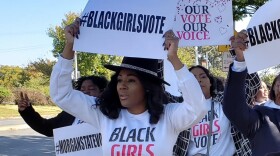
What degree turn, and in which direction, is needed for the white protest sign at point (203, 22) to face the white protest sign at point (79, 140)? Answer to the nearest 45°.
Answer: approximately 90° to its right

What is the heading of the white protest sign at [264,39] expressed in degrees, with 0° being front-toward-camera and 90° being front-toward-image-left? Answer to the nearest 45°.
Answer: approximately 0°

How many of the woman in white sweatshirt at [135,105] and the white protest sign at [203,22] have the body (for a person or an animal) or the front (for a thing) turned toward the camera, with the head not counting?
2
